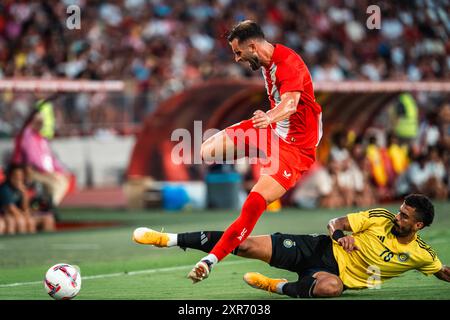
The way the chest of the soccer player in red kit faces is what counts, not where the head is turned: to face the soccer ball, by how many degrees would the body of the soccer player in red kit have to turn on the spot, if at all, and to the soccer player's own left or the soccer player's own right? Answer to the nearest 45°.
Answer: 0° — they already face it

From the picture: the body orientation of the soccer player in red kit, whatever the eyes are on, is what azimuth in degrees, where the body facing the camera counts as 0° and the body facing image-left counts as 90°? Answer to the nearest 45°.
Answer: approximately 90°

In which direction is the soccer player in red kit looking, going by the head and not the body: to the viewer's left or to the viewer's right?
to the viewer's left
